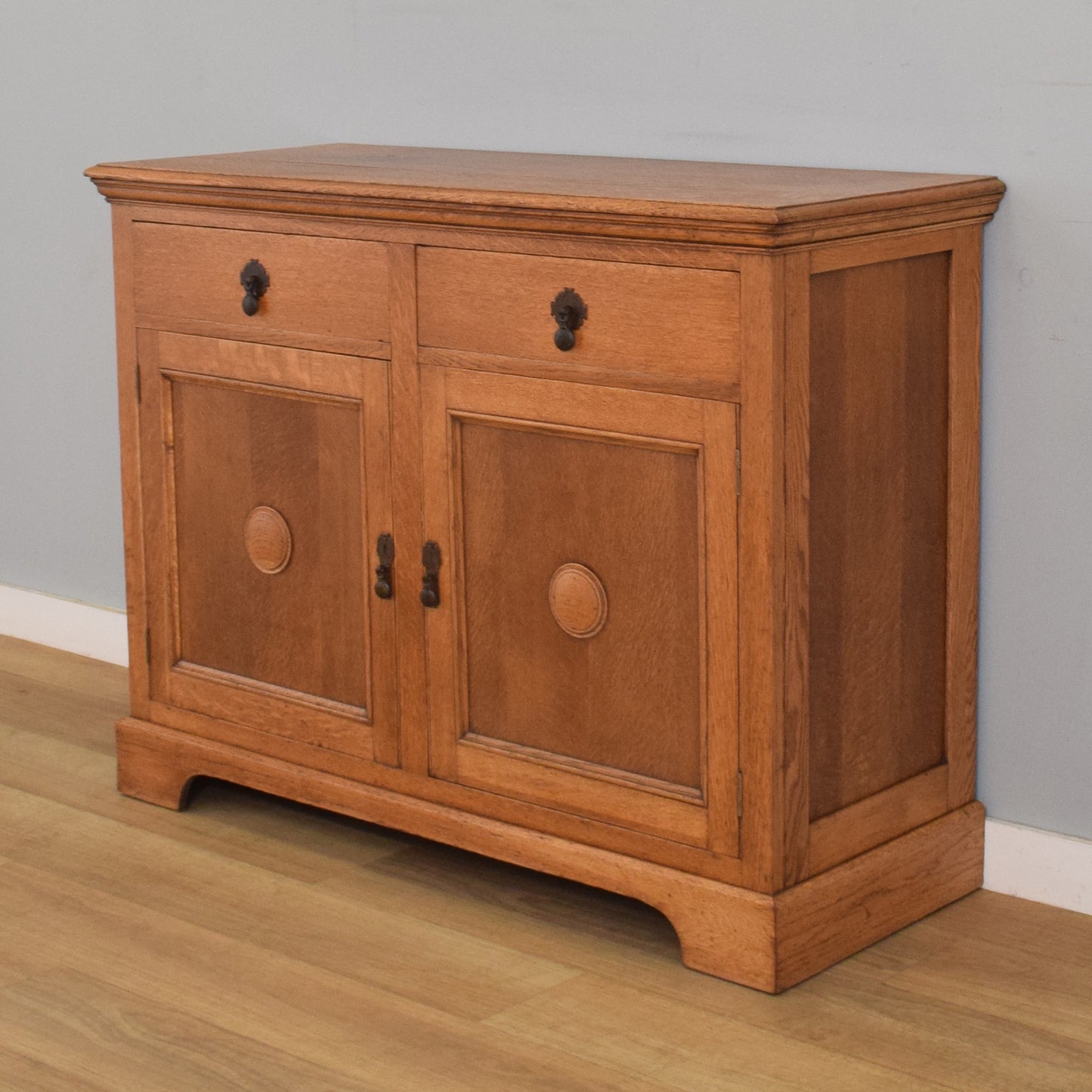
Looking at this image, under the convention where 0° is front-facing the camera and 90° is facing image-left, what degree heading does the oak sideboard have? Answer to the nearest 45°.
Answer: approximately 45°
